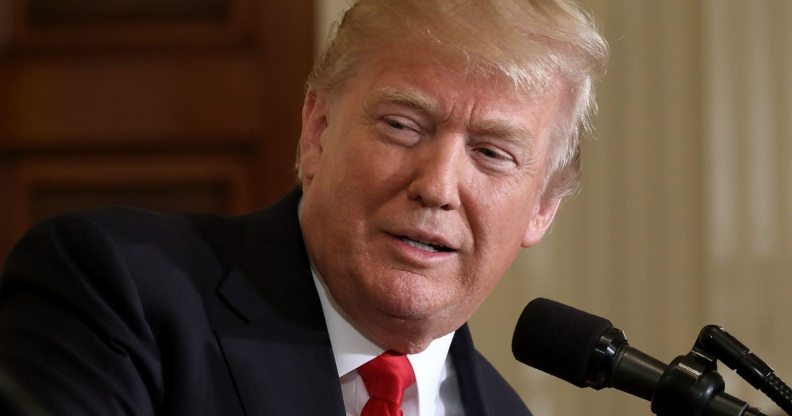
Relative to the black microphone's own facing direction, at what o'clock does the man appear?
The man is roughly at 1 o'clock from the black microphone.

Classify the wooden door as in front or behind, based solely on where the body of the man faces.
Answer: behind

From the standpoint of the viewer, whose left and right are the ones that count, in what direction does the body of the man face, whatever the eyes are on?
facing the viewer and to the right of the viewer

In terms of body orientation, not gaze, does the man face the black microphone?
yes

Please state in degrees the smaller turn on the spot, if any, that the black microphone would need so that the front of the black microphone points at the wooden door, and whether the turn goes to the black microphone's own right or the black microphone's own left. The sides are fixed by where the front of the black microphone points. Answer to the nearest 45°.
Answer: approximately 45° to the black microphone's own right

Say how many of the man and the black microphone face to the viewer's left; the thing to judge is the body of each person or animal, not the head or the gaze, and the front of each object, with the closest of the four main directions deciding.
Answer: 1

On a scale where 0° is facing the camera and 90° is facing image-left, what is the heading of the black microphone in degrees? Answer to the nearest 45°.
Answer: approximately 90°

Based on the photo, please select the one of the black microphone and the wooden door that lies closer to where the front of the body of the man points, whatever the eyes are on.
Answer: the black microphone
